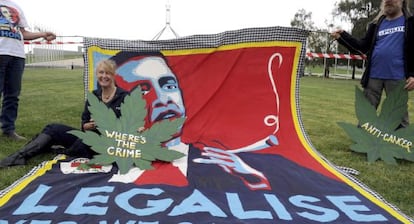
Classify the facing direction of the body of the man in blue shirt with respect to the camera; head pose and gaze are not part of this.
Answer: toward the camera

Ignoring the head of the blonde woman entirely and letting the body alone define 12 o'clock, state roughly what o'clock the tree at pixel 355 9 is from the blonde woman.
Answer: The tree is roughly at 6 o'clock from the blonde woman.

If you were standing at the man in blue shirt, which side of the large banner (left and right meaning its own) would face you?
left

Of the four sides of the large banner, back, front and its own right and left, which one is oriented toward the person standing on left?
right

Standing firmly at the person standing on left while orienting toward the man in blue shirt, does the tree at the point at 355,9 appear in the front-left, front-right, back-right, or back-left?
front-left

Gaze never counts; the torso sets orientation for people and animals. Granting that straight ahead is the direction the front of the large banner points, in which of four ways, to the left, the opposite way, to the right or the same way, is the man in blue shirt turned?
the same way

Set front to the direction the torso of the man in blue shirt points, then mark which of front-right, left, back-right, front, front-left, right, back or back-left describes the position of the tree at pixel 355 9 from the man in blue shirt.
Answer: back

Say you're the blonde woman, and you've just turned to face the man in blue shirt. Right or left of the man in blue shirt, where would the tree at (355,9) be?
left

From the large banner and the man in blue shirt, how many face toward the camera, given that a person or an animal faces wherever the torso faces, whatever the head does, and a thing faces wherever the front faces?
2

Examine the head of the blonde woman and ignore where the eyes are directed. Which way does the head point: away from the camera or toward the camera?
toward the camera

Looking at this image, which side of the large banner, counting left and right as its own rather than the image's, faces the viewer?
front
